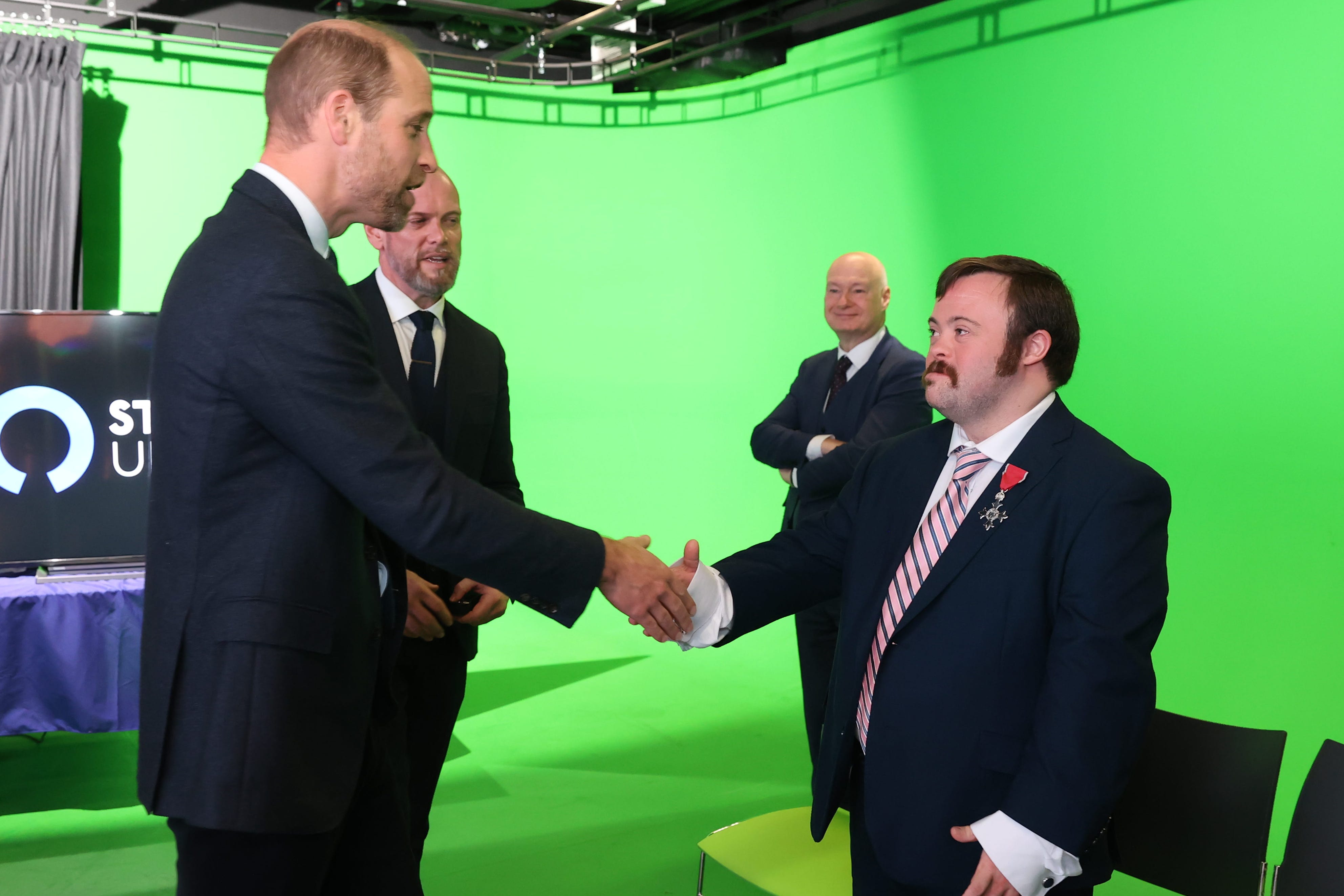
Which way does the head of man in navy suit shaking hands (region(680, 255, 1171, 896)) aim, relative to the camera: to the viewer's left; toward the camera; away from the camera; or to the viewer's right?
to the viewer's left

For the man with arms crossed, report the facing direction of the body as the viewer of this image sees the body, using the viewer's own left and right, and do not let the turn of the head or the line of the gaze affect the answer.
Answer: facing the viewer and to the left of the viewer

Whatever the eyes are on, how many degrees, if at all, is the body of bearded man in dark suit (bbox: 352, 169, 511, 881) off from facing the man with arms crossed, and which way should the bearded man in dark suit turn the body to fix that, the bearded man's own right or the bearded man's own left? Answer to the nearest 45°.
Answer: approximately 90° to the bearded man's own left

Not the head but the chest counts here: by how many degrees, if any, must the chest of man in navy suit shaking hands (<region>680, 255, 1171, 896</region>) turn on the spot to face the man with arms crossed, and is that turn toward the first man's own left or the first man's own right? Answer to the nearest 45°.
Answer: approximately 135° to the first man's own right

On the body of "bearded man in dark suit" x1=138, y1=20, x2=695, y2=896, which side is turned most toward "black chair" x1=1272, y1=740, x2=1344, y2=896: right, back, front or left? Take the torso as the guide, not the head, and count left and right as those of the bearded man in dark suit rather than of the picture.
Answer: front

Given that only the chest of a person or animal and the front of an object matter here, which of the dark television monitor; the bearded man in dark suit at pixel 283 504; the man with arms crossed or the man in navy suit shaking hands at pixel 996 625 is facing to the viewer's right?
the bearded man in dark suit

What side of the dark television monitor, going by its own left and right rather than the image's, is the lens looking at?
front

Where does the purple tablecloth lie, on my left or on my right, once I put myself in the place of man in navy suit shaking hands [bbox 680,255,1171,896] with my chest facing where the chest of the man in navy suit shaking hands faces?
on my right

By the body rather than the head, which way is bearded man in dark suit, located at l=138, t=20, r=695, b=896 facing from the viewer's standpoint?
to the viewer's right

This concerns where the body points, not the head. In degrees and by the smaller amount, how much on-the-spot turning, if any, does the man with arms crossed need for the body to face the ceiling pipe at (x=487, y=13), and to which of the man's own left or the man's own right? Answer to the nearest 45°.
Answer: approximately 90° to the man's own right

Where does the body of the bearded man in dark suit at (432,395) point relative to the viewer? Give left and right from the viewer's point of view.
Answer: facing the viewer and to the right of the viewer

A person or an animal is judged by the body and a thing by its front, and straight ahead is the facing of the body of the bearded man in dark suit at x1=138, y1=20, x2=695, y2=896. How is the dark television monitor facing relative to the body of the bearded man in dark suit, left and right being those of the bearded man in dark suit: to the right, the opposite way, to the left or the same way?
to the right

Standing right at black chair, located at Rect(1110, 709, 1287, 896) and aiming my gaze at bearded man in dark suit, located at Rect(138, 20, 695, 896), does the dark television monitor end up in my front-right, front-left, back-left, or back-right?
front-right

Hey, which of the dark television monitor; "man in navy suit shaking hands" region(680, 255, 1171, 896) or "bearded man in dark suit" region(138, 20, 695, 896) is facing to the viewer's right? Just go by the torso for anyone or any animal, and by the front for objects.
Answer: the bearded man in dark suit
